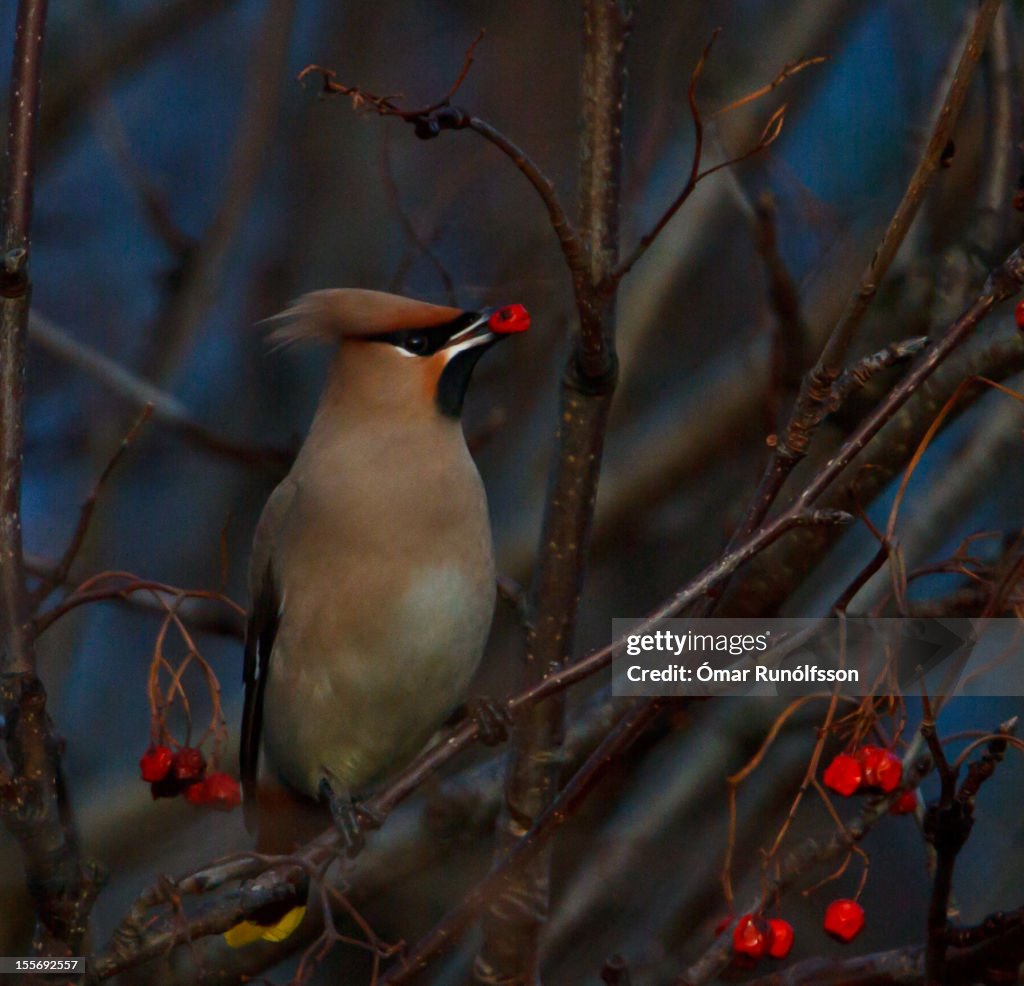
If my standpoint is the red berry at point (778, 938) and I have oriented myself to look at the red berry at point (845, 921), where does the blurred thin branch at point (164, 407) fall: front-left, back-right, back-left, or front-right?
back-left

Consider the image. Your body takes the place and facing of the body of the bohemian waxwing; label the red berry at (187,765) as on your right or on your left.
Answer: on your right

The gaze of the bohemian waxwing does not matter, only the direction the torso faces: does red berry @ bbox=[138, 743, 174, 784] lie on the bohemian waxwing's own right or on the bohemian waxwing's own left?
on the bohemian waxwing's own right

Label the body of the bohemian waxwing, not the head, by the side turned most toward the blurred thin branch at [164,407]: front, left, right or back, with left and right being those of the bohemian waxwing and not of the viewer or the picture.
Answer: back

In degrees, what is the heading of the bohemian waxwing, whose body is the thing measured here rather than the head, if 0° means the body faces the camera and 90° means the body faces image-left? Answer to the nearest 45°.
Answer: approximately 315°
